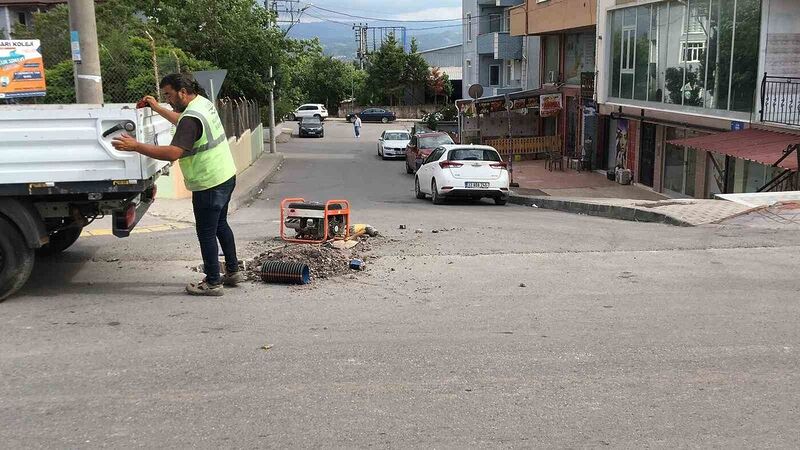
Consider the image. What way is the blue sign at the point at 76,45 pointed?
toward the camera

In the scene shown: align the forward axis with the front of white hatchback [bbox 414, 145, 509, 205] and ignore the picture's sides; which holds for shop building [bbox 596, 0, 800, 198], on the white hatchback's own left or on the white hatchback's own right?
on the white hatchback's own right

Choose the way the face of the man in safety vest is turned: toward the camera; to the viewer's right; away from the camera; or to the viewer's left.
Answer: to the viewer's left

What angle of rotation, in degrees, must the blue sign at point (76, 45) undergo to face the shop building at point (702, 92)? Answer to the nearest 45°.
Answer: approximately 90° to its left

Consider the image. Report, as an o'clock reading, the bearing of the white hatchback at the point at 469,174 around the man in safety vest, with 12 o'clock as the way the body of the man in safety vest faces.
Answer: The white hatchback is roughly at 4 o'clock from the man in safety vest.

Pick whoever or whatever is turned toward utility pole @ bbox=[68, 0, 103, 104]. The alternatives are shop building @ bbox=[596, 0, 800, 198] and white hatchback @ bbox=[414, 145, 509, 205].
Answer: the shop building

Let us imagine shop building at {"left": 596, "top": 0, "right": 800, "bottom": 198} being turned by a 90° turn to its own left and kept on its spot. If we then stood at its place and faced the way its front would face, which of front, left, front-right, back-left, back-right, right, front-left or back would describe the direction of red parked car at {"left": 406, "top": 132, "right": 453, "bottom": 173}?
back

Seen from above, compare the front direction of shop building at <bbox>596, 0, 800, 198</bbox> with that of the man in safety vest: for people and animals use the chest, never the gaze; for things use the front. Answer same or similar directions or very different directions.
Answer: same or similar directions

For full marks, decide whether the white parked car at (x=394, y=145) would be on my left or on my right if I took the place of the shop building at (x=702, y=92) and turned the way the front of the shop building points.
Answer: on my right

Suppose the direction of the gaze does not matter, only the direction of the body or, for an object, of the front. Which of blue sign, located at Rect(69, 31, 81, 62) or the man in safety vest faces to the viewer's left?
the man in safety vest

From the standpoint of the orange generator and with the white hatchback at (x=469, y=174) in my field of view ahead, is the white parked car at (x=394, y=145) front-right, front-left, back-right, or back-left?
front-left

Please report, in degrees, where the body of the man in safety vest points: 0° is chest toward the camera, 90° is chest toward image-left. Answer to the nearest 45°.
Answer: approximately 90°

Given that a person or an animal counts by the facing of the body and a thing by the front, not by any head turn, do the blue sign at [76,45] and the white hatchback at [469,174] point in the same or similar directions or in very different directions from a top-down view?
very different directions

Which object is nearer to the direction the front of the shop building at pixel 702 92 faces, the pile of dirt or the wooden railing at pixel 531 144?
the pile of dirt
